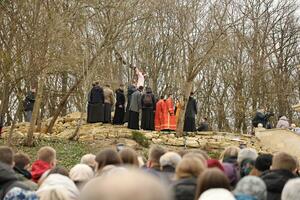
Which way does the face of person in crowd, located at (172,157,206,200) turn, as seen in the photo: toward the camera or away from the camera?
away from the camera

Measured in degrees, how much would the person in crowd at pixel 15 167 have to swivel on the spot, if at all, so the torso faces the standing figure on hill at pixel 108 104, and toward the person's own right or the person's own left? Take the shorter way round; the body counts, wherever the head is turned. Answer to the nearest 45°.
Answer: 0° — they already face them

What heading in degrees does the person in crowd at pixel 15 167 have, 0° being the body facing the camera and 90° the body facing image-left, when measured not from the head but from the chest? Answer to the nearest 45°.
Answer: approximately 180°

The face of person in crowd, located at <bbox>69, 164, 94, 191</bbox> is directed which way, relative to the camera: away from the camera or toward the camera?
away from the camera

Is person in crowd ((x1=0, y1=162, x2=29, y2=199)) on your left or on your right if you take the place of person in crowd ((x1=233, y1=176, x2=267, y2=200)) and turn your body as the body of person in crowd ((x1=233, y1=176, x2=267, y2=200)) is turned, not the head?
on your left

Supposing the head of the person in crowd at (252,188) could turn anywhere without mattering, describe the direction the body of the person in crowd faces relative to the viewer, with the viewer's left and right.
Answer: facing away from the viewer
